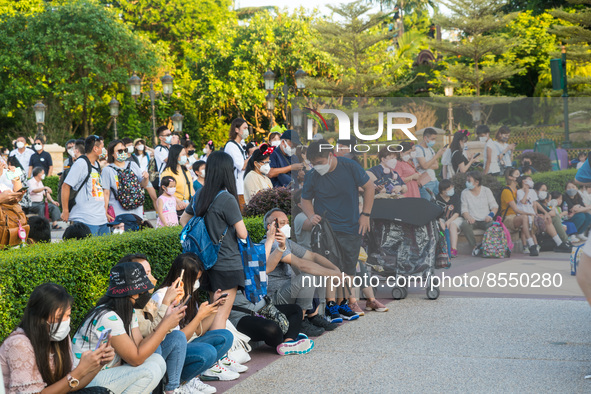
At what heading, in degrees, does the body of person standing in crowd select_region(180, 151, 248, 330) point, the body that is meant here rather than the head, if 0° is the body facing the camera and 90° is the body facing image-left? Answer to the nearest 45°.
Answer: approximately 225°

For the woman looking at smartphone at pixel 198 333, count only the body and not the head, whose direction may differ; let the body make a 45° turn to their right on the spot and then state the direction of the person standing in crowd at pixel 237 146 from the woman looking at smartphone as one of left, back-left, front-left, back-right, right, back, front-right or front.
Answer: back-left

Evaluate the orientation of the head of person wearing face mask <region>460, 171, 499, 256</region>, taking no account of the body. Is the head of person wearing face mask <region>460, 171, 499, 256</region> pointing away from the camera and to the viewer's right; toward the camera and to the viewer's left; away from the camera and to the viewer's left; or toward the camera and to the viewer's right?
toward the camera and to the viewer's left

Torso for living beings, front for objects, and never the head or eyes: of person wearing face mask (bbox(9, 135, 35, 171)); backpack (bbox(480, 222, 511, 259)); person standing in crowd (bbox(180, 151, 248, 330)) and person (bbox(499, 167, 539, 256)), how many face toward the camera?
2

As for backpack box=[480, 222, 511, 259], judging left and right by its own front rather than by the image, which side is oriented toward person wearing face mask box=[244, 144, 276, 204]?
right

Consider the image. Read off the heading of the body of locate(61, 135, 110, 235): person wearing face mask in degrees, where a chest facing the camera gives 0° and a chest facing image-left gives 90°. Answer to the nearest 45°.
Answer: approximately 315°

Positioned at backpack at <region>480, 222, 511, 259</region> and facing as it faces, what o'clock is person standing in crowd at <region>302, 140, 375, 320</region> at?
The person standing in crowd is roughly at 2 o'clock from the backpack.

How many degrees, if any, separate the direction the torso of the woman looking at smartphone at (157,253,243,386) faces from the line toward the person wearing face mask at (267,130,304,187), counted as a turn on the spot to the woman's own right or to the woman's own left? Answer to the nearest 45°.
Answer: approximately 90° to the woman's own left

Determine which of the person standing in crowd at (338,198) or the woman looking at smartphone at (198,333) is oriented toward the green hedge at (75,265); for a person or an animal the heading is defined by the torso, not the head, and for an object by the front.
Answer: the person standing in crowd

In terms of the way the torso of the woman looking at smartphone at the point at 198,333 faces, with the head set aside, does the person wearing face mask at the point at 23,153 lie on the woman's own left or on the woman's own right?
on the woman's own left

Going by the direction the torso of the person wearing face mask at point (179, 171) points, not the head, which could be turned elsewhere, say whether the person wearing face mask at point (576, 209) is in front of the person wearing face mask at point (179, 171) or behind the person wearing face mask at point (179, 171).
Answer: in front
